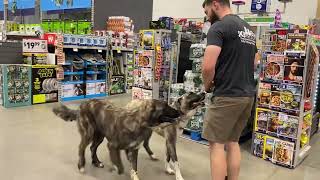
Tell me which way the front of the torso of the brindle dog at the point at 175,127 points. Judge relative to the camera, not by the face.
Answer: to the viewer's right

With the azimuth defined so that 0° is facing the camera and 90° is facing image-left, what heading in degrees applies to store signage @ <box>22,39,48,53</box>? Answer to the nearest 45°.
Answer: approximately 0°

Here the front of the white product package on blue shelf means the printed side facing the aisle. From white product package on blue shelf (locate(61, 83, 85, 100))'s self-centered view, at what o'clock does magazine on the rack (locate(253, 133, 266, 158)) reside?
magazine on the rack (locate(253, 133, 266, 158)) is roughly at 11 o'clock from white product package on blue shelf (locate(61, 83, 85, 100)).

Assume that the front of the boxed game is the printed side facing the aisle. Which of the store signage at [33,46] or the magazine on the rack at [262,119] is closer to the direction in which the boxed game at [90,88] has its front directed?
the magazine on the rack

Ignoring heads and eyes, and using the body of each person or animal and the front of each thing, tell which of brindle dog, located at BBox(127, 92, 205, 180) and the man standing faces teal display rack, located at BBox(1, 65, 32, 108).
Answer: the man standing

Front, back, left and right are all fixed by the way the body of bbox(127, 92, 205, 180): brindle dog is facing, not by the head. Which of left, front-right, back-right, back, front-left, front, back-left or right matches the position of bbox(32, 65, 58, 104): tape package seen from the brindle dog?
back-left

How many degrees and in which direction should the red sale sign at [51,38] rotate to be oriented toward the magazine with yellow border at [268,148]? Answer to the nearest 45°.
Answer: approximately 45° to its left
